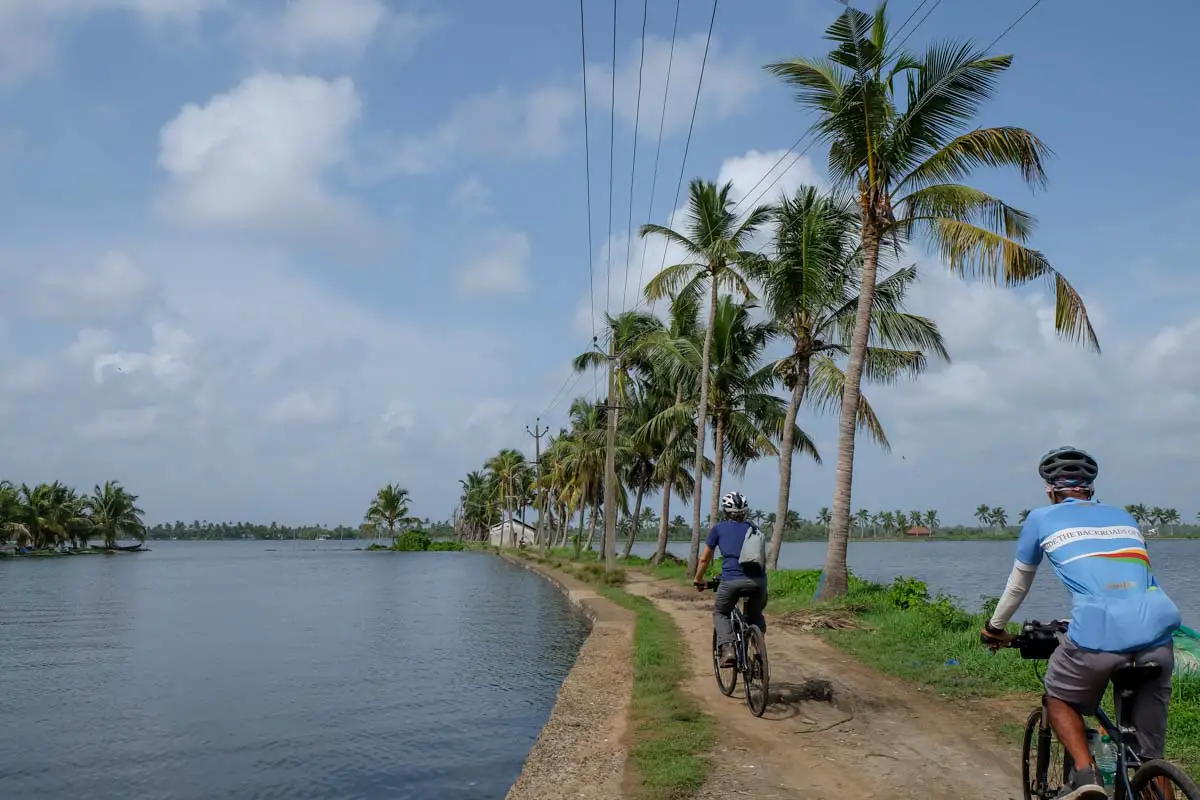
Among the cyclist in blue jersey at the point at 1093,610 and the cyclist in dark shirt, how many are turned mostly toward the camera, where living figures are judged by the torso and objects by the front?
0

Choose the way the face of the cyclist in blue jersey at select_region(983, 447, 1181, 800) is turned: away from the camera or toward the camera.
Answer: away from the camera

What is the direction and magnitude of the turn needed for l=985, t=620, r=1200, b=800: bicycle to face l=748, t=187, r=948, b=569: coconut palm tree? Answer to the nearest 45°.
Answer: approximately 45° to its right

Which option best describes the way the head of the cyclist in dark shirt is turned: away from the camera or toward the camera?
away from the camera

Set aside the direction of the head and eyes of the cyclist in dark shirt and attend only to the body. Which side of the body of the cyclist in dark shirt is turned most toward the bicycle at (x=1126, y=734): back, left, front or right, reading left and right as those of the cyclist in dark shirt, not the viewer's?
back

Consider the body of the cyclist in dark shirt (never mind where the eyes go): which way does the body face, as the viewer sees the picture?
away from the camera

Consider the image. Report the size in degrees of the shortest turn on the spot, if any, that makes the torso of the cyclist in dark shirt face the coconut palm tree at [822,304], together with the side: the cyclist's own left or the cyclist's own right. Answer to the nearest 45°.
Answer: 0° — they already face it

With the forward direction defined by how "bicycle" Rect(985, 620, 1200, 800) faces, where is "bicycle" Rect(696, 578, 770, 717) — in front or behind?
in front

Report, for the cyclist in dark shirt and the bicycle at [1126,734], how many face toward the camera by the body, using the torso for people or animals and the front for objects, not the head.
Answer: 0

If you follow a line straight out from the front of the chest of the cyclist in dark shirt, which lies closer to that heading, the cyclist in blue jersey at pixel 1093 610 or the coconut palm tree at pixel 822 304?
the coconut palm tree

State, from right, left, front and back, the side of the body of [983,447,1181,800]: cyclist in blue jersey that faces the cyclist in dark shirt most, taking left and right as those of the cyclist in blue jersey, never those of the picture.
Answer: front

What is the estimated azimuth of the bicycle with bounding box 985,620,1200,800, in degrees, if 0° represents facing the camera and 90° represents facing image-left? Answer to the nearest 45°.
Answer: approximately 135°

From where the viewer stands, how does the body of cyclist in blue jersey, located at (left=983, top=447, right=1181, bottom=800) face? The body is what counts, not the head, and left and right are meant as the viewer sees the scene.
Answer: facing away from the viewer and to the left of the viewer
